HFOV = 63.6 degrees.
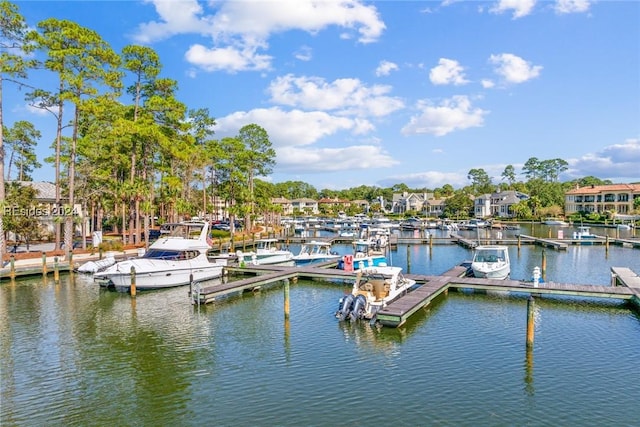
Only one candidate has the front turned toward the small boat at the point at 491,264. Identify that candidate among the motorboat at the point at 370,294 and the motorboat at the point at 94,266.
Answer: the motorboat at the point at 370,294

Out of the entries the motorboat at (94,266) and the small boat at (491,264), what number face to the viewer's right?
0

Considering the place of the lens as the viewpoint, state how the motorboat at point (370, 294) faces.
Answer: facing away from the viewer and to the right of the viewer

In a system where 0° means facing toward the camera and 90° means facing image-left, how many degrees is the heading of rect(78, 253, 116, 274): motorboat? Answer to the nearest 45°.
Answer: approximately 45°

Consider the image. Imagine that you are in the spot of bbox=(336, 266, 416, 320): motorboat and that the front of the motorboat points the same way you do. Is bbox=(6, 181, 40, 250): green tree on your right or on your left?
on your left

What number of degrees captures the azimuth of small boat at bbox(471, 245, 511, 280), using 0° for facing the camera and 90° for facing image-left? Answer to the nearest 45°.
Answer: approximately 0°

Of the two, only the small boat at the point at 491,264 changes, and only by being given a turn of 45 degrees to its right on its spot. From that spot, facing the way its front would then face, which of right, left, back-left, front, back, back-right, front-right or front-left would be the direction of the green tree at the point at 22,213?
front-right

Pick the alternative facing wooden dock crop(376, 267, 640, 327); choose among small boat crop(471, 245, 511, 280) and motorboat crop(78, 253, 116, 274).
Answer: the small boat

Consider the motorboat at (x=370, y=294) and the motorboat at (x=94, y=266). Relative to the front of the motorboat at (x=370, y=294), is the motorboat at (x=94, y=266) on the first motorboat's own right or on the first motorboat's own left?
on the first motorboat's own left

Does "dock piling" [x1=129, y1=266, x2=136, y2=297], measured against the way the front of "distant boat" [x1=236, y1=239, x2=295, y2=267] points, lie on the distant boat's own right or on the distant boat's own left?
on the distant boat's own right

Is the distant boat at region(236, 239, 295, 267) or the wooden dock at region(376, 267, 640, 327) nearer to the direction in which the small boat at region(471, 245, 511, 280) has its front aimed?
the wooden dock

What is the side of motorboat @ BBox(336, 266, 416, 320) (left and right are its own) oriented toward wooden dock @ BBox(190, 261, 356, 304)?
left

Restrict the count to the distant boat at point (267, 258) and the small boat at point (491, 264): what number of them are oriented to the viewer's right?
1
